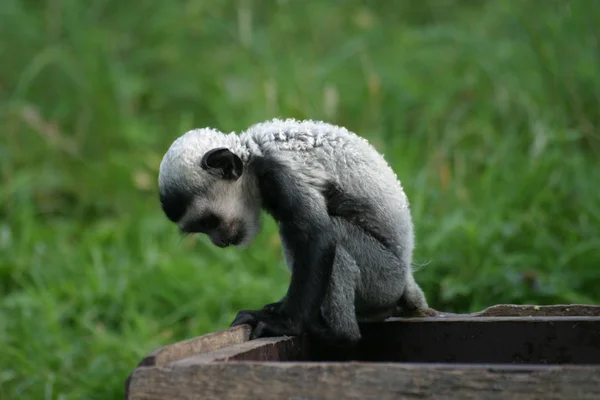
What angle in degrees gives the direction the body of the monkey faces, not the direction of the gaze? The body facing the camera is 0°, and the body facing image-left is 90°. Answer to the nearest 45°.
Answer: approximately 90°
